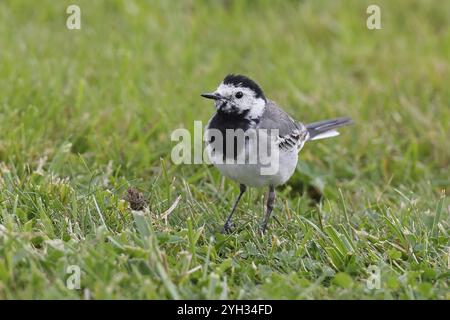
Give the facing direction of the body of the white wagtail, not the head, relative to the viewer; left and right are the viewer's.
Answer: facing the viewer and to the left of the viewer
